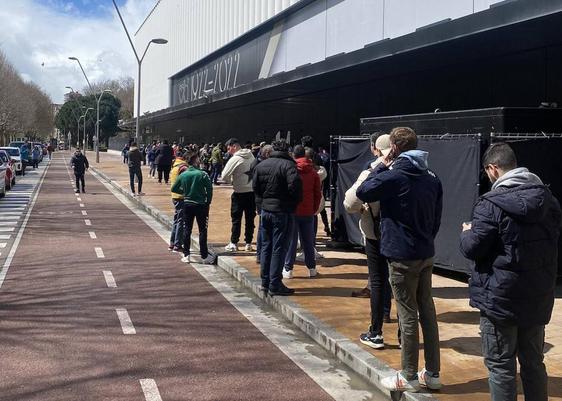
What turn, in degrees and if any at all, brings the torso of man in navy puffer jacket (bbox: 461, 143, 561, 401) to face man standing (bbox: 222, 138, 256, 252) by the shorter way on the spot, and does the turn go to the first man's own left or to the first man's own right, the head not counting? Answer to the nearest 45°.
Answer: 0° — they already face them

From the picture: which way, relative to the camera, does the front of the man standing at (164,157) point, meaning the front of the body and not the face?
away from the camera

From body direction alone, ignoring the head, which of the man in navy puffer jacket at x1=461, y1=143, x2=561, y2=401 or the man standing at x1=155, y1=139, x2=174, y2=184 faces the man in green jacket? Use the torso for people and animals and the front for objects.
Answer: the man in navy puffer jacket

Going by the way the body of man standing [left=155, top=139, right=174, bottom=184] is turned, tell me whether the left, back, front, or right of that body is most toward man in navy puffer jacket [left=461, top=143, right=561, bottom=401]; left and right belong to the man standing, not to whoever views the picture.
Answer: back

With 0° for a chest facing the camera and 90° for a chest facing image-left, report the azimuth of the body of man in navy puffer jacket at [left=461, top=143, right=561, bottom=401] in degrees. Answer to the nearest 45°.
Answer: approximately 135°

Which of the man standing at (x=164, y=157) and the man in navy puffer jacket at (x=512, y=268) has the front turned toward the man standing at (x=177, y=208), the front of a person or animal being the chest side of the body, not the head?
the man in navy puffer jacket

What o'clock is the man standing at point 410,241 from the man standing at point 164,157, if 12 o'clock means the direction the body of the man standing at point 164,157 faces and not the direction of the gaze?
the man standing at point 410,241 is roughly at 6 o'clock from the man standing at point 164,157.

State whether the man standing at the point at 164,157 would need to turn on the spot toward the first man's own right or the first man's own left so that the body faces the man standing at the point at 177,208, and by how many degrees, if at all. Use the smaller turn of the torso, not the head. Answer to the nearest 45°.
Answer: approximately 180°

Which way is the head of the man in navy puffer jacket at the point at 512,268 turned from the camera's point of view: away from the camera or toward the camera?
away from the camera
